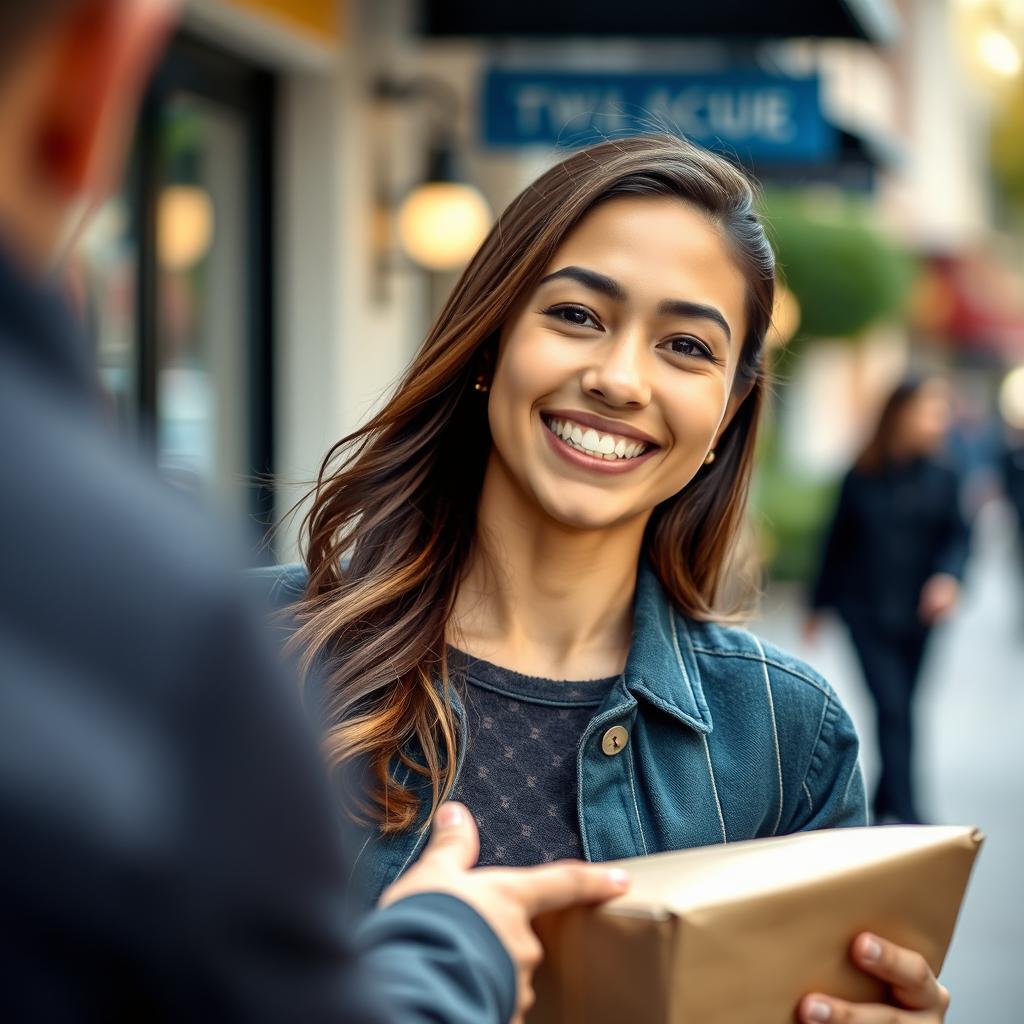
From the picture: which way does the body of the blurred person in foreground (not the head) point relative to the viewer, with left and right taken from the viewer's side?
facing away from the viewer and to the right of the viewer

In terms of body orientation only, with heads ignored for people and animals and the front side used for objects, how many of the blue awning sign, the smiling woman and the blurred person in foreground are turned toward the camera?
2

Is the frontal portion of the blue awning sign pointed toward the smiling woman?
yes

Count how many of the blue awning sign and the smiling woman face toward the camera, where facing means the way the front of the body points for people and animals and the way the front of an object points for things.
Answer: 2

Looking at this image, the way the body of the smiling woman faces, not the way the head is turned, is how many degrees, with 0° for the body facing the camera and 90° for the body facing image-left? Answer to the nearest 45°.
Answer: approximately 0°

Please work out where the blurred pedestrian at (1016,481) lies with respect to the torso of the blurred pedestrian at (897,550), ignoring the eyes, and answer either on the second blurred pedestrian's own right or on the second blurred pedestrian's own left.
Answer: on the second blurred pedestrian's own left

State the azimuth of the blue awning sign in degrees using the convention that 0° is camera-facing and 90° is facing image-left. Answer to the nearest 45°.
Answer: approximately 0°

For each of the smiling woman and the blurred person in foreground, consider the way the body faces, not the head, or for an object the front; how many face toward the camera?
1

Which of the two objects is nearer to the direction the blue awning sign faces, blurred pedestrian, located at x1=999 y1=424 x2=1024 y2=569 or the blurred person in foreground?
the blurred person in foreground

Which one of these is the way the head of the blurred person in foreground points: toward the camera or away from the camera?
away from the camera

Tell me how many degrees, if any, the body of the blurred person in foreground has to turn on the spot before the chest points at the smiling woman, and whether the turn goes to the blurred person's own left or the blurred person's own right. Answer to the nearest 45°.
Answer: approximately 45° to the blurred person's own left
